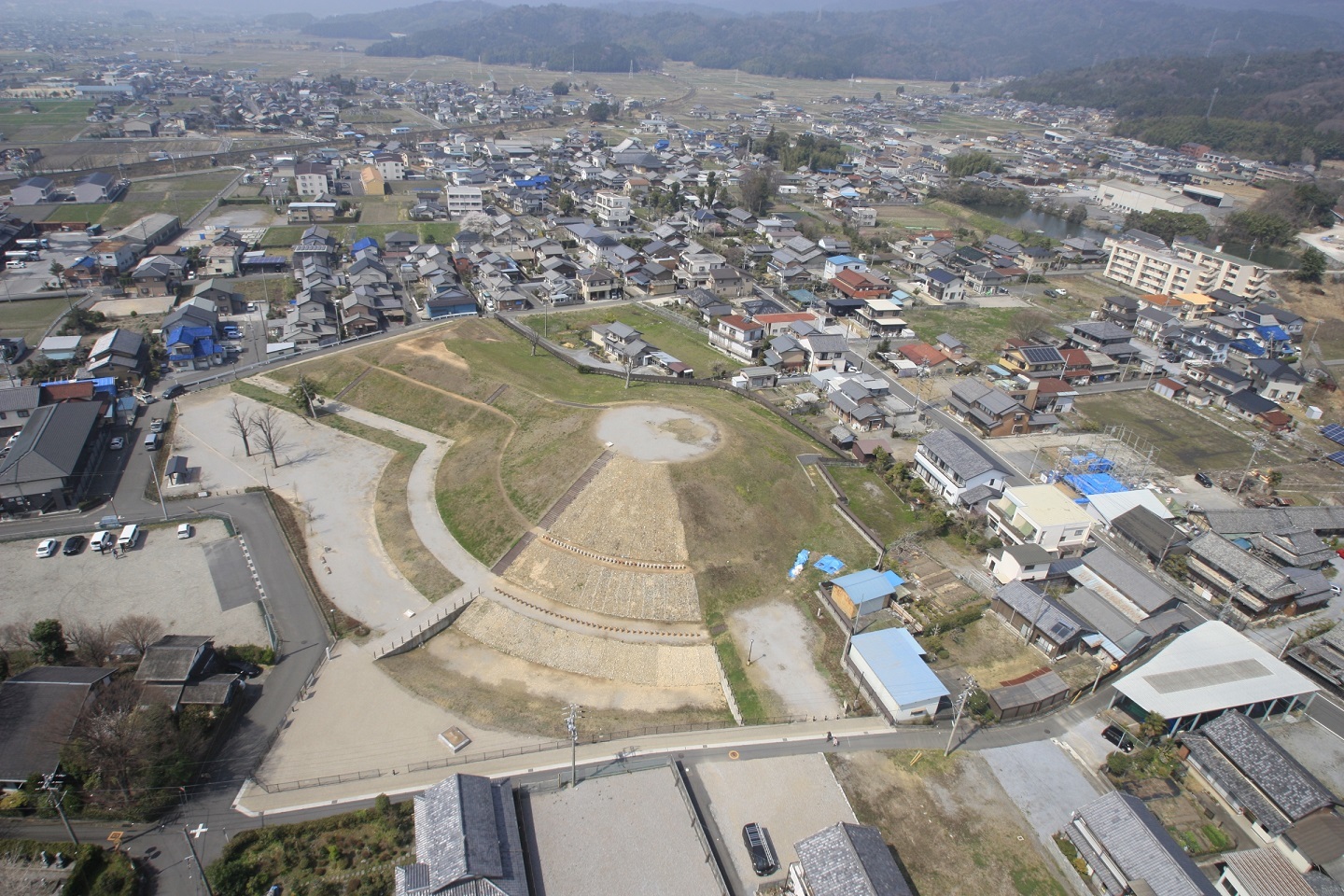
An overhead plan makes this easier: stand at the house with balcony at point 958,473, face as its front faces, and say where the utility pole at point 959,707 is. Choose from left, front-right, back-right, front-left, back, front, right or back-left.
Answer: front-left

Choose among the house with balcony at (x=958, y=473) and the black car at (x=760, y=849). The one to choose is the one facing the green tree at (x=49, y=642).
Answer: the house with balcony

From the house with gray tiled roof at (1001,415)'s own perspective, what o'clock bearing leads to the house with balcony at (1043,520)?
the house with balcony at (1043,520) is roughly at 10 o'clock from the house with gray tiled roof at (1001,415).

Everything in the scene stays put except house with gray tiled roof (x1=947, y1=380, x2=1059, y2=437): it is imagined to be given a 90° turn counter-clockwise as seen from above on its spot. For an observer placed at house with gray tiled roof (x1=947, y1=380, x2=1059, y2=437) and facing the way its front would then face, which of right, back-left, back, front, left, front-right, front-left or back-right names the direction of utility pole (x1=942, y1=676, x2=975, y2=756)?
front-right

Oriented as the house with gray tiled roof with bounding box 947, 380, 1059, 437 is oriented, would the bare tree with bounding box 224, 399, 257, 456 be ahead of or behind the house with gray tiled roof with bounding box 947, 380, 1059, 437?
ahead

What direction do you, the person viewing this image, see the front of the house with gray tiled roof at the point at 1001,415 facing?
facing the viewer and to the left of the viewer

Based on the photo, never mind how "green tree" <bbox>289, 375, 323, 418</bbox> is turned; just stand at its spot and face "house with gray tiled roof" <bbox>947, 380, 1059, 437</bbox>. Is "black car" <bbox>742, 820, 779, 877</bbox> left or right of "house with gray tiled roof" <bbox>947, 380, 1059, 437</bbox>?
right

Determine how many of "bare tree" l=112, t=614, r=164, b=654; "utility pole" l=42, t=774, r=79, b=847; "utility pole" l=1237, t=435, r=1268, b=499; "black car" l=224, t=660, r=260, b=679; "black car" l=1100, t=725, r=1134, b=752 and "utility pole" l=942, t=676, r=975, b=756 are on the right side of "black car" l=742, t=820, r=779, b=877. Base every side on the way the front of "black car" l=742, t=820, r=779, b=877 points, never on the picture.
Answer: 3

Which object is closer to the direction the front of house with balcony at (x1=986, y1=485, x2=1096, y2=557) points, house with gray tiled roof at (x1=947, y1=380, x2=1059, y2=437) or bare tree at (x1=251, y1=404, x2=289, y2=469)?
the bare tree

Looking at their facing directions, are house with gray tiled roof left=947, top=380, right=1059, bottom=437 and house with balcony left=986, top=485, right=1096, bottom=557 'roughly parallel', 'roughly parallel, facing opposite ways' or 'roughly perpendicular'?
roughly parallel

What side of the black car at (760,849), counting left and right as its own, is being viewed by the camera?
front

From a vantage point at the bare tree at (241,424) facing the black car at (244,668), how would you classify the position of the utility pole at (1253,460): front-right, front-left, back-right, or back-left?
front-left

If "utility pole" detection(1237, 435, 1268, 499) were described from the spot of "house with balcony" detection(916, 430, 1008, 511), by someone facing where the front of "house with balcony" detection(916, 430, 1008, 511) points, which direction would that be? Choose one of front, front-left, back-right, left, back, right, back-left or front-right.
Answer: back
